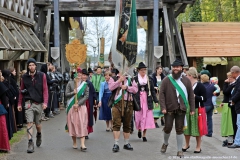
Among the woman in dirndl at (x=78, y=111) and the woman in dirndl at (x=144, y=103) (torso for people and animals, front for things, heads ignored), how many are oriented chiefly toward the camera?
2

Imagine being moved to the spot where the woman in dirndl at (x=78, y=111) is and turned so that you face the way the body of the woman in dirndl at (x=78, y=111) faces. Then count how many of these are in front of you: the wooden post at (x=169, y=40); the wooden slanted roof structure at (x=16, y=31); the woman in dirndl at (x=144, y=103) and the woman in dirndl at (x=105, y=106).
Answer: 0

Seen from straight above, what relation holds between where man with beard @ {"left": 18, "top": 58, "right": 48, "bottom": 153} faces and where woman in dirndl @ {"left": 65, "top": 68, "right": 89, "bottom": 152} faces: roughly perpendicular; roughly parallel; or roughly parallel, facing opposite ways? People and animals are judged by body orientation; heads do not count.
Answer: roughly parallel

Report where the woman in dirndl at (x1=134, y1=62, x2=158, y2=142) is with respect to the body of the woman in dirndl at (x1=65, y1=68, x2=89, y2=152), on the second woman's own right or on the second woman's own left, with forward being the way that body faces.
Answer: on the second woman's own left

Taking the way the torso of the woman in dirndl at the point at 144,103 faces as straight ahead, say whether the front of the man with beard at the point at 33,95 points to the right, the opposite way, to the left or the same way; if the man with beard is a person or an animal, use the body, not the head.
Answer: the same way

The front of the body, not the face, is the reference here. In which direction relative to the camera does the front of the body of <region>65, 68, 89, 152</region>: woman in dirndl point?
toward the camera

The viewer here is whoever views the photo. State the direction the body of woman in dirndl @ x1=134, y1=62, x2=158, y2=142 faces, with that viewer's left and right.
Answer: facing the viewer

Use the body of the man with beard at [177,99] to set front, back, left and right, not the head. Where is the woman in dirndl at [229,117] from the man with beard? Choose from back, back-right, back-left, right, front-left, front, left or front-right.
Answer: back-left

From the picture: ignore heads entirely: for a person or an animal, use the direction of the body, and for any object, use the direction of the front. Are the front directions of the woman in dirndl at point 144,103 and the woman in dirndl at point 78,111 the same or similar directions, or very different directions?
same or similar directions

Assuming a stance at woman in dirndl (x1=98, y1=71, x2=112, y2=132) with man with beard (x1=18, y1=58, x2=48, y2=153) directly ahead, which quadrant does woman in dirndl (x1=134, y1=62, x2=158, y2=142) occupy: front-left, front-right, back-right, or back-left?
front-left

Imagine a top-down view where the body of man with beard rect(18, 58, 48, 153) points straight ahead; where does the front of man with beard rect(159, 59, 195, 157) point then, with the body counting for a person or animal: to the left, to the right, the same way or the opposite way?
the same way

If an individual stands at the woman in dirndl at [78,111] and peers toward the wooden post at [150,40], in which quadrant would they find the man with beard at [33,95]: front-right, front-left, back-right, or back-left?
back-left

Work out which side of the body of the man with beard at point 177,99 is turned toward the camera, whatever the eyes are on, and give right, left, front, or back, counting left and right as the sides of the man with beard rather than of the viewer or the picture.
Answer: front

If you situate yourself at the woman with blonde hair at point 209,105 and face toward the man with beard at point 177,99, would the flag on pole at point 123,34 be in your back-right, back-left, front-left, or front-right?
front-right

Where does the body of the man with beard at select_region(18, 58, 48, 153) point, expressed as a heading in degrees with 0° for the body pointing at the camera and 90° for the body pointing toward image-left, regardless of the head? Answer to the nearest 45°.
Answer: approximately 0°

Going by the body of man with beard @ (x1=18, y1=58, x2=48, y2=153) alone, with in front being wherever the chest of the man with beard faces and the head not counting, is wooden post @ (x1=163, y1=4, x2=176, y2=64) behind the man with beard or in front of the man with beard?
behind
